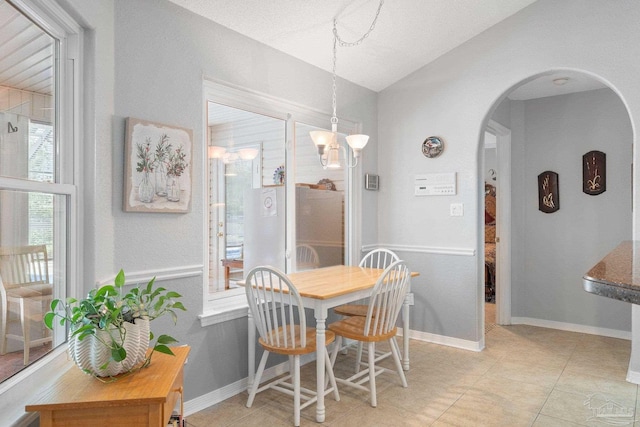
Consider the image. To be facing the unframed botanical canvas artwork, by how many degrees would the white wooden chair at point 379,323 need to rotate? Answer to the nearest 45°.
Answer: approximately 45° to its left

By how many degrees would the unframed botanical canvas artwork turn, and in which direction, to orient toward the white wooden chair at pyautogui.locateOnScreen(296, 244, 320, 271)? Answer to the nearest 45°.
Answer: approximately 90° to its left

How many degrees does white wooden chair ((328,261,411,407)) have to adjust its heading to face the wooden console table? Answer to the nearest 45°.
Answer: approximately 90° to its left

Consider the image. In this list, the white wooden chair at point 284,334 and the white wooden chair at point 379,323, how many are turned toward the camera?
0

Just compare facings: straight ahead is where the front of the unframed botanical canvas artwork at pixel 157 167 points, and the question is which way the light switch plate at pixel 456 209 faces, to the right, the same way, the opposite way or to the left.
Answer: to the right

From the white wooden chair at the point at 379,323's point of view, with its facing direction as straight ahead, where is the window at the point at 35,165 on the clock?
The window is roughly at 9 o'clock from the white wooden chair.

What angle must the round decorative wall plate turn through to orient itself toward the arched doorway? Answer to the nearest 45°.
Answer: approximately 135° to its left

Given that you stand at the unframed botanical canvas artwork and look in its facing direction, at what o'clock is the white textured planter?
The white textured planter is roughly at 2 o'clock from the unframed botanical canvas artwork.

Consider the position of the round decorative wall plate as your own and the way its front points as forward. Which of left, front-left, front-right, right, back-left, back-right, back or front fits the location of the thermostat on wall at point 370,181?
right

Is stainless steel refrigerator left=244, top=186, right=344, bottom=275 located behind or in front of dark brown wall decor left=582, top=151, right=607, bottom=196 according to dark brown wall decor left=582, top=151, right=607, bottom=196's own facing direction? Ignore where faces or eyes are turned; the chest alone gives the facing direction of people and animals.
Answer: in front
